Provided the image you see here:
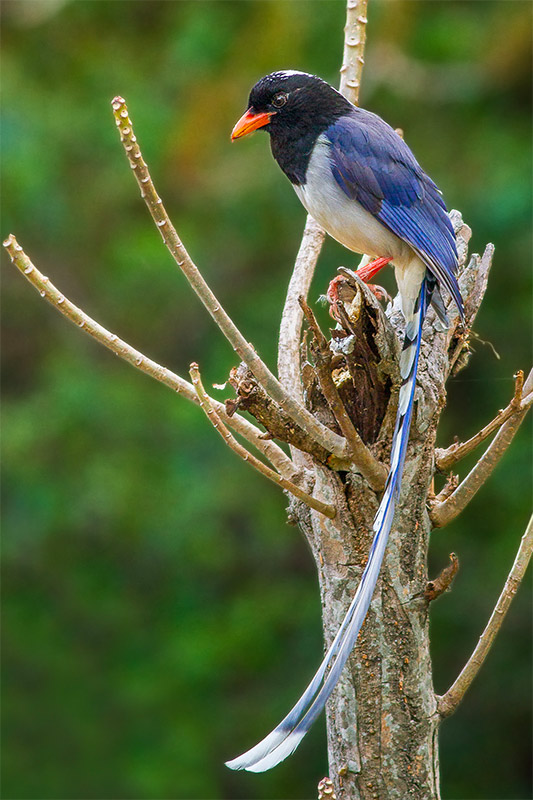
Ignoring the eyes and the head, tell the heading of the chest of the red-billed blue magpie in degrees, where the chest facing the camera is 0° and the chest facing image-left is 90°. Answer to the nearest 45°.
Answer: approximately 90°
